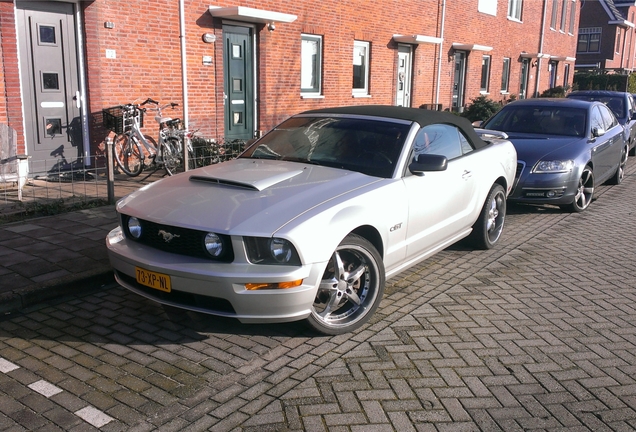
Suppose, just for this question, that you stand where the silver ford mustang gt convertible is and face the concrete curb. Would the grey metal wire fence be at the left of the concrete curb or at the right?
right

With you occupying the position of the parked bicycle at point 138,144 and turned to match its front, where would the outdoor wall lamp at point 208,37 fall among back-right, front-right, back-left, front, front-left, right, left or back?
back

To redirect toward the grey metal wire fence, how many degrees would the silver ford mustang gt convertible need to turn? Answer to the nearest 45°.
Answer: approximately 90° to its right

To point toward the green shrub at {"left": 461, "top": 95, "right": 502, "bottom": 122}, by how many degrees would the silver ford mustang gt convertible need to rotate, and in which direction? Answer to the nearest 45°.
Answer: approximately 135° to its right

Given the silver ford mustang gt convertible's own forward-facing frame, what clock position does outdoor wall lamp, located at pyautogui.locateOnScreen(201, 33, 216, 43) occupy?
The outdoor wall lamp is roughly at 4 o'clock from the silver ford mustang gt convertible.

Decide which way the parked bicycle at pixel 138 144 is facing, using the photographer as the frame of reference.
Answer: facing the viewer and to the left of the viewer

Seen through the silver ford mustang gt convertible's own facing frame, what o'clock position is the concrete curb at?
The concrete curb is roughly at 2 o'clock from the silver ford mustang gt convertible.

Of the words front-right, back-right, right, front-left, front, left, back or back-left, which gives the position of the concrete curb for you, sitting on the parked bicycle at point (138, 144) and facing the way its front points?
front-left

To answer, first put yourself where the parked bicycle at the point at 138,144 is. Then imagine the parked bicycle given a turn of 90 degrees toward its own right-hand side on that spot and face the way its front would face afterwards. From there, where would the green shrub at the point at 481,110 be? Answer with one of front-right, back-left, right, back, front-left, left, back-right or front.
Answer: right

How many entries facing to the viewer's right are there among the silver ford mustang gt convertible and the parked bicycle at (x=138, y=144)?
0
